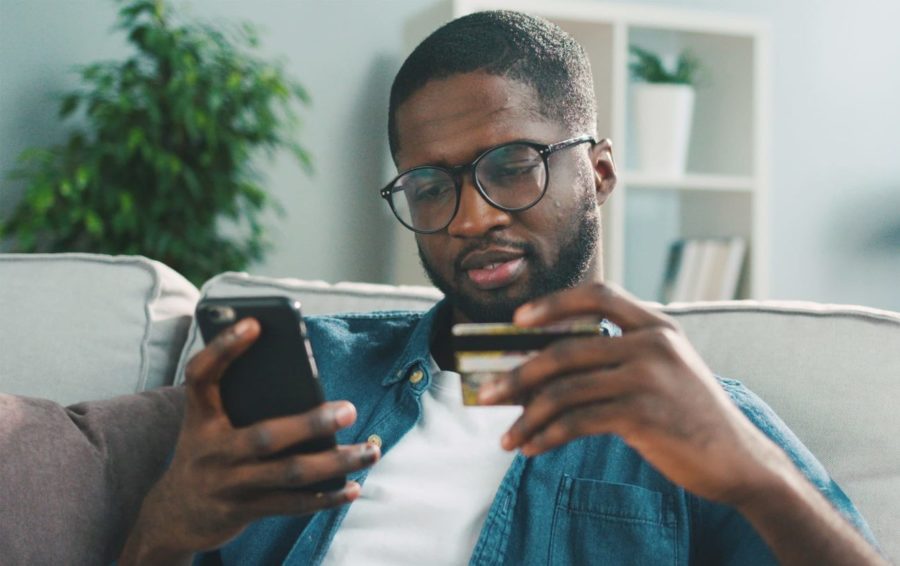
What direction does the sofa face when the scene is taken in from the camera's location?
facing the viewer

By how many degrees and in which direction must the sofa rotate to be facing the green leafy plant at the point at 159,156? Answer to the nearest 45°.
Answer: approximately 180°

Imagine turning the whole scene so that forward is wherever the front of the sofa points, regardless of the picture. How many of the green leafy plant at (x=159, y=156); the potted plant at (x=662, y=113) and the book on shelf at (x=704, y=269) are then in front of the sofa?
0

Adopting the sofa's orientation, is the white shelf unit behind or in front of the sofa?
behind

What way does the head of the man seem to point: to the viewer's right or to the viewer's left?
to the viewer's left

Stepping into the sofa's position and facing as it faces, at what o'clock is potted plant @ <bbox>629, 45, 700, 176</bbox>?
The potted plant is roughly at 7 o'clock from the sofa.

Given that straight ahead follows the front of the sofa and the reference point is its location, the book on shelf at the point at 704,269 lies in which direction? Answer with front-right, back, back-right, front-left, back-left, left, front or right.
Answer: back-left
